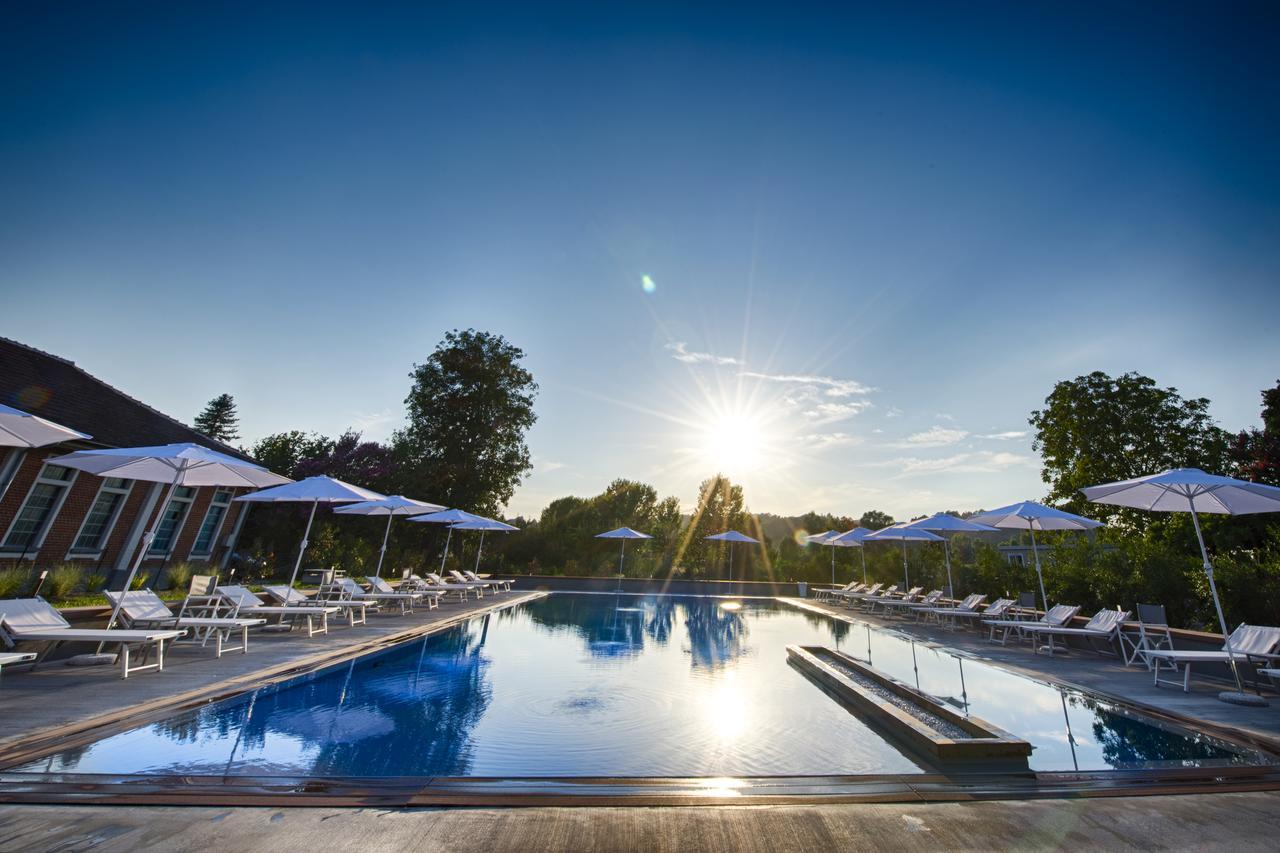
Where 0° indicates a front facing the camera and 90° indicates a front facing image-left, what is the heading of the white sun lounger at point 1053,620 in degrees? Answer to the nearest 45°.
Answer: approximately 45°

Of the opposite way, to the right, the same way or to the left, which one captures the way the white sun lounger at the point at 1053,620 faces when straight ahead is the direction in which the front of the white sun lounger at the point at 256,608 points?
the opposite way

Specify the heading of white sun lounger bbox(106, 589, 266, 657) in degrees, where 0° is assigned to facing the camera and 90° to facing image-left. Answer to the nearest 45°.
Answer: approximately 315°

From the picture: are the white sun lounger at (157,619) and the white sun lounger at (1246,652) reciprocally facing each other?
yes

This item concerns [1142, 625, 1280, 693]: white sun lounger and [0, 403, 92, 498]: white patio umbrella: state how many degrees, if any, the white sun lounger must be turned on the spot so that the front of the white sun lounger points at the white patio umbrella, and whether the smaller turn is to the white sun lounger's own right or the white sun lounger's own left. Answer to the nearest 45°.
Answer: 0° — it already faces it

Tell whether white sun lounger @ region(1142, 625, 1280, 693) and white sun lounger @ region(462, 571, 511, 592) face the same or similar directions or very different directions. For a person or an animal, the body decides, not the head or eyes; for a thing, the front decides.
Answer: very different directions

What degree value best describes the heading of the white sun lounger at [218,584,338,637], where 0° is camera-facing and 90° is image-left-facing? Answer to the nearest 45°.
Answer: approximately 315°

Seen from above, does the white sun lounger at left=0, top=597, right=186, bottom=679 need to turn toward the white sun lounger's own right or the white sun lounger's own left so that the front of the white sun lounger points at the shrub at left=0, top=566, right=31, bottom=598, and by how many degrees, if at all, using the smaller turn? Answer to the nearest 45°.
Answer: approximately 135° to the white sun lounger's own left

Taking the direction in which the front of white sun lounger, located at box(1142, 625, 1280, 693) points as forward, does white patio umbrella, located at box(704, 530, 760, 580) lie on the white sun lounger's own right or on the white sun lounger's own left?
on the white sun lounger's own right

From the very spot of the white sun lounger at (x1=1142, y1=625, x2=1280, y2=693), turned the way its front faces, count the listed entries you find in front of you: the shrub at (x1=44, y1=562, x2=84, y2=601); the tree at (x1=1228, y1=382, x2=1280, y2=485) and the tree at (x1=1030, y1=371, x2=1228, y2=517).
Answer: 1

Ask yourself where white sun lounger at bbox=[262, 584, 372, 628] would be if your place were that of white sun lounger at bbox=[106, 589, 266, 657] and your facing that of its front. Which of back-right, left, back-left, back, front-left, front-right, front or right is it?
left
